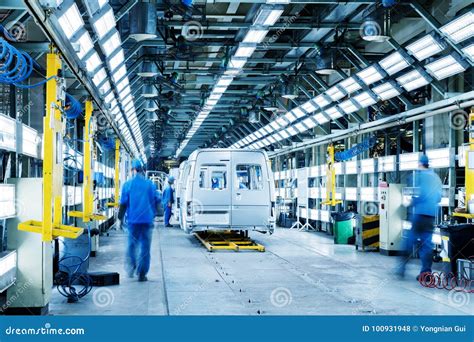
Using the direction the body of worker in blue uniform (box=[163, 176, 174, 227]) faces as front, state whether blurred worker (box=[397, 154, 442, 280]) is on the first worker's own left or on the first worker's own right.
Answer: on the first worker's own right

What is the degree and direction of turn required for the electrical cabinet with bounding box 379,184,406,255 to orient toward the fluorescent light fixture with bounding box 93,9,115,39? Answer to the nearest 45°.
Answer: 0° — it already faces it

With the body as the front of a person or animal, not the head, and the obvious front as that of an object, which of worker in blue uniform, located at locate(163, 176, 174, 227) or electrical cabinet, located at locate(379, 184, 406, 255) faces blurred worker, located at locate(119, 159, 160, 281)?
the electrical cabinet

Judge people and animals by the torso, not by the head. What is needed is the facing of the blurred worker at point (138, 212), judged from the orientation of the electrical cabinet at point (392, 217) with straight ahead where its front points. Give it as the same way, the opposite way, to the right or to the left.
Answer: to the right

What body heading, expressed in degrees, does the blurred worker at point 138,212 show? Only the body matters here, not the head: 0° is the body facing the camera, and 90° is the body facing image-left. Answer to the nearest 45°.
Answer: approximately 180°

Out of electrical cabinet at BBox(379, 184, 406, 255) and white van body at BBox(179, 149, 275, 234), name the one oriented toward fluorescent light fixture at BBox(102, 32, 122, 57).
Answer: the electrical cabinet

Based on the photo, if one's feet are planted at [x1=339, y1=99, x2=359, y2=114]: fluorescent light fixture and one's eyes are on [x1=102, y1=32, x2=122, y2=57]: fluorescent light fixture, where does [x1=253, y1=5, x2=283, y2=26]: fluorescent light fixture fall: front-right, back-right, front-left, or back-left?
front-left

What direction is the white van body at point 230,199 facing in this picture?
away from the camera

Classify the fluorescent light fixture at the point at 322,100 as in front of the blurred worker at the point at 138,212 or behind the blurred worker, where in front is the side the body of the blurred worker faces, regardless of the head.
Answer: in front

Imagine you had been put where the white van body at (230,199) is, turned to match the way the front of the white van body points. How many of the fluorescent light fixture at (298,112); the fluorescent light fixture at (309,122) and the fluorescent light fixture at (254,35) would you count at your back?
1

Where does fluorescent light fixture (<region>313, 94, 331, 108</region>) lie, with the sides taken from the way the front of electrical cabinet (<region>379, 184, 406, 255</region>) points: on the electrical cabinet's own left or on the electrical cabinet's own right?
on the electrical cabinet's own right

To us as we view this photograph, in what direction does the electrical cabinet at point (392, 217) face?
facing the viewer and to the left of the viewer

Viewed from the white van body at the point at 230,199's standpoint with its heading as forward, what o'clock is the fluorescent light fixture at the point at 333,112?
The fluorescent light fixture is roughly at 2 o'clock from the white van body.

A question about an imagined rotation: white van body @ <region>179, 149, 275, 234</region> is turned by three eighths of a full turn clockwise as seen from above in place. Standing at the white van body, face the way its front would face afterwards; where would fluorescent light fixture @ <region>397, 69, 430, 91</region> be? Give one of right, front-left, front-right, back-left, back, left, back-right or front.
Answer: front
